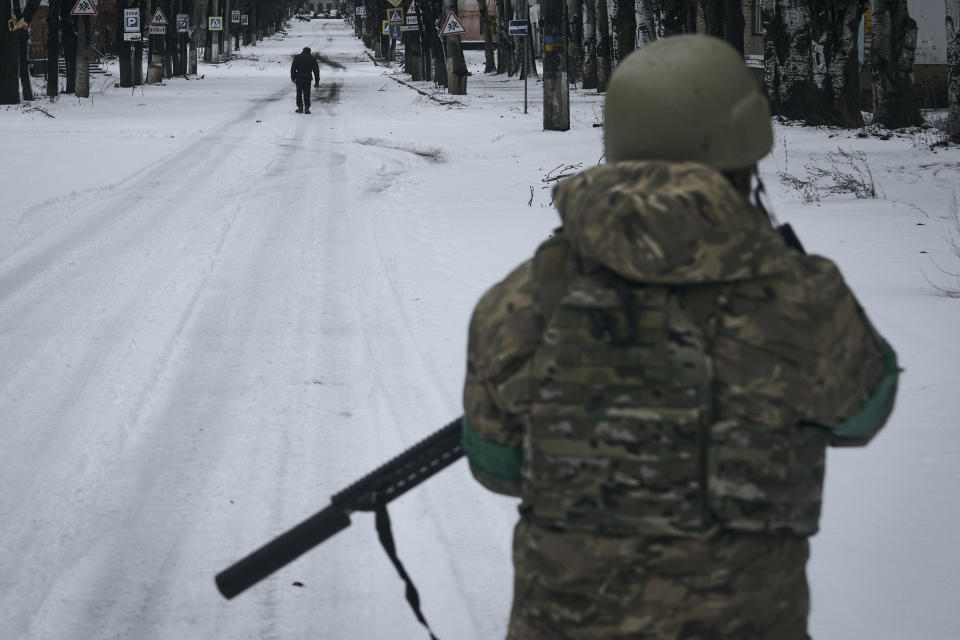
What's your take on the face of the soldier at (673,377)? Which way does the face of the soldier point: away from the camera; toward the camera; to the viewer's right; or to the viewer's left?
away from the camera

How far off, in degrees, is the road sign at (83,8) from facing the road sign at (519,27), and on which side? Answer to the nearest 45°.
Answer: approximately 45° to its left

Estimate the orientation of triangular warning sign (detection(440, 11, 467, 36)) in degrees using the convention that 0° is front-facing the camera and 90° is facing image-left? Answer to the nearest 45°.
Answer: approximately 0°

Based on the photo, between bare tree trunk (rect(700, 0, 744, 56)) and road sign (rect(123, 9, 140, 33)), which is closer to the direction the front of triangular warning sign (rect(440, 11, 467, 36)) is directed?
the bare tree trunk

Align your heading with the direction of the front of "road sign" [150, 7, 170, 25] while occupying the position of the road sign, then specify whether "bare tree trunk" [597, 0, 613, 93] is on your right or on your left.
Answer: on your left
